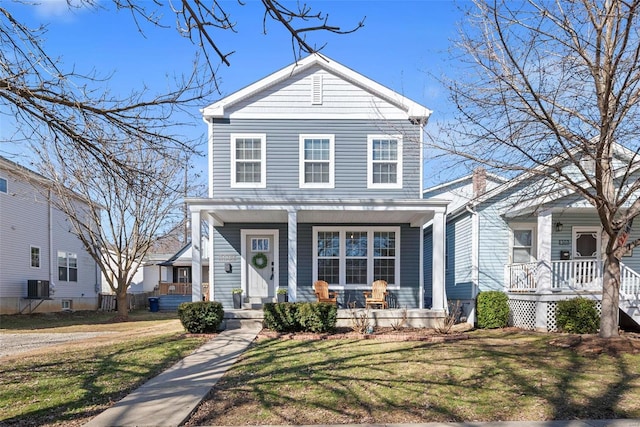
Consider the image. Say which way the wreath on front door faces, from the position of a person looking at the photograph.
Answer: facing the viewer

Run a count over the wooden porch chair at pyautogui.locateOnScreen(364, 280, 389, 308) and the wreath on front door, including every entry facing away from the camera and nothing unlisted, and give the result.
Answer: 0

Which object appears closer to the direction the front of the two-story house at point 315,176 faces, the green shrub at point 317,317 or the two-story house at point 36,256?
the green shrub

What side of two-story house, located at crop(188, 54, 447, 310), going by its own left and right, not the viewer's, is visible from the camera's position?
front

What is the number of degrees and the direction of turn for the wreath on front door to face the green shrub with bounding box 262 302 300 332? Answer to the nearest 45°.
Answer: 0° — it already faces it

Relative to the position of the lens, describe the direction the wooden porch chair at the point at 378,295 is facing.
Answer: facing the viewer and to the left of the viewer

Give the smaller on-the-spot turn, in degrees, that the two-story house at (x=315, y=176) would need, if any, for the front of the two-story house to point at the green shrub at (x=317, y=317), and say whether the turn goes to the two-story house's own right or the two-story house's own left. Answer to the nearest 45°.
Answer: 0° — it already faces it
